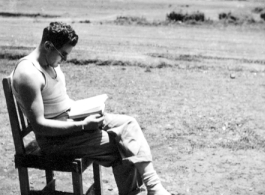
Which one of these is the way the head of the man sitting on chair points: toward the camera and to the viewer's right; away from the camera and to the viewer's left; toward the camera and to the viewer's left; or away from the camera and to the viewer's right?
toward the camera and to the viewer's right

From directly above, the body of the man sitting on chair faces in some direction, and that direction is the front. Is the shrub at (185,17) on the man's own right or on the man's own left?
on the man's own left

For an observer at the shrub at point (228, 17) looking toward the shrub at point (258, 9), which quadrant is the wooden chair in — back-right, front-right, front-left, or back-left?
back-right

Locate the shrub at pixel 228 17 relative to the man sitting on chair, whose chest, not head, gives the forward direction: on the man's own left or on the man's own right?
on the man's own left

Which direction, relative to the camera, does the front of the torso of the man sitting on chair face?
to the viewer's right

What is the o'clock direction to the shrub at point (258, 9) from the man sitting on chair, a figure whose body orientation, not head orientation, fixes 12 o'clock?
The shrub is roughly at 10 o'clock from the man sitting on chair.

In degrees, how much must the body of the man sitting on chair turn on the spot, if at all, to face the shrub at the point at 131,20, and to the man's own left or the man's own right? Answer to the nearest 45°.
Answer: approximately 90° to the man's own left

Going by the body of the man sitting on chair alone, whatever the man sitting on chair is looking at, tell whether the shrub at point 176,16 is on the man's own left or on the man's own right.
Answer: on the man's own left
